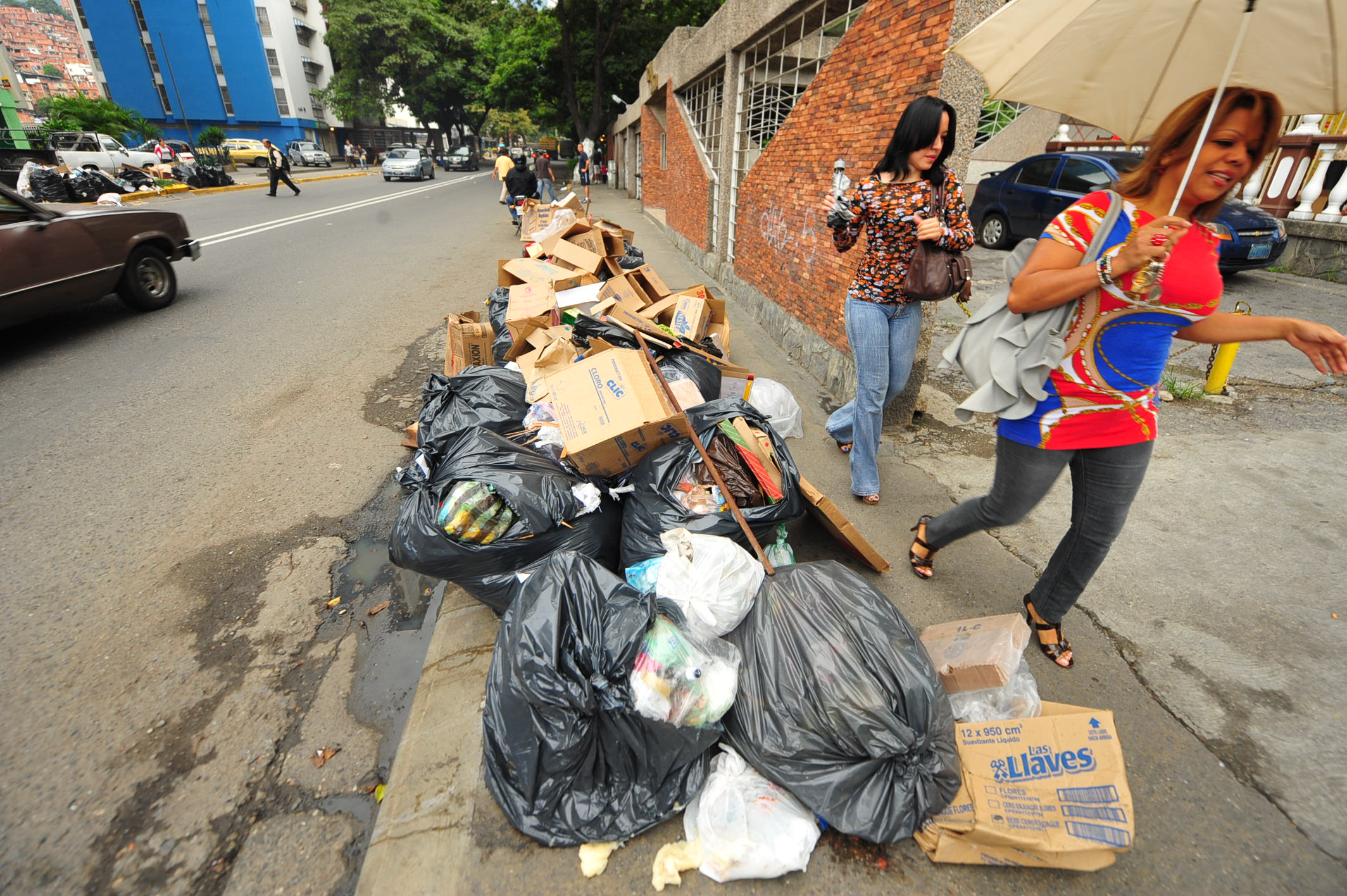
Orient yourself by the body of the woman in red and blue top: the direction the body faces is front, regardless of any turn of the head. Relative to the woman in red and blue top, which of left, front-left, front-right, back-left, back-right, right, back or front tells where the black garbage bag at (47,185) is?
back-right

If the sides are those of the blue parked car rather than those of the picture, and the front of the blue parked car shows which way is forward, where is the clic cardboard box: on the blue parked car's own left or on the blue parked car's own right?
on the blue parked car's own right

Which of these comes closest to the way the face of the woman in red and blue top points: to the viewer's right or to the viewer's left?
to the viewer's right

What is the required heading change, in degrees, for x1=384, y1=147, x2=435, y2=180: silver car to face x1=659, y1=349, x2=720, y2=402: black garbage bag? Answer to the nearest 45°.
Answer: approximately 45° to its left

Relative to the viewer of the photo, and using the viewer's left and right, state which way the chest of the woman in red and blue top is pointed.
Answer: facing the viewer and to the right of the viewer

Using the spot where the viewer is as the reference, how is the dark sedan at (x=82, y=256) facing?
facing away from the viewer and to the right of the viewer

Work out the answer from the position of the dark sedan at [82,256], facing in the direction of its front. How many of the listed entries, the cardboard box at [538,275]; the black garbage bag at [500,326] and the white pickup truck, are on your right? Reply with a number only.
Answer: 2

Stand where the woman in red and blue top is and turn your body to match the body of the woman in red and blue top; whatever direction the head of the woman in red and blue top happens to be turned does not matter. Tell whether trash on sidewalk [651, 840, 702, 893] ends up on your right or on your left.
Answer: on your right

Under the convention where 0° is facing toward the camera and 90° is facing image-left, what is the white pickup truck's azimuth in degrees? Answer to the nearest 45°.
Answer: approximately 270°

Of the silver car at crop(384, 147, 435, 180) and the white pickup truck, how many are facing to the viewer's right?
1

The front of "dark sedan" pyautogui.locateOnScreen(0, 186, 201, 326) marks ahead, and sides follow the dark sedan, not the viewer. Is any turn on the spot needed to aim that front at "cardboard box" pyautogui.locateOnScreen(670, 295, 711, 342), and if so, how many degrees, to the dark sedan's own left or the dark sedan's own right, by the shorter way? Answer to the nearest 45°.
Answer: approximately 90° to the dark sedan's own right

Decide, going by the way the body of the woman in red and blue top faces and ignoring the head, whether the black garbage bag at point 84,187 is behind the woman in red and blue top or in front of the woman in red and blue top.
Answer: behind

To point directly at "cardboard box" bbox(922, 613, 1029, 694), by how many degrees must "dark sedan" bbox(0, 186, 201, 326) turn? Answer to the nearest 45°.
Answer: approximately 135° to its right

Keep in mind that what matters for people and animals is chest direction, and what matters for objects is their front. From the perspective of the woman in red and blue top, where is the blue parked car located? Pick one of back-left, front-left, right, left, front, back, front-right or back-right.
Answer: back-left

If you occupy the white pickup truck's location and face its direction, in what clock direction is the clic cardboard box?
The clic cardboard box is roughly at 3 o'clock from the white pickup truck.
